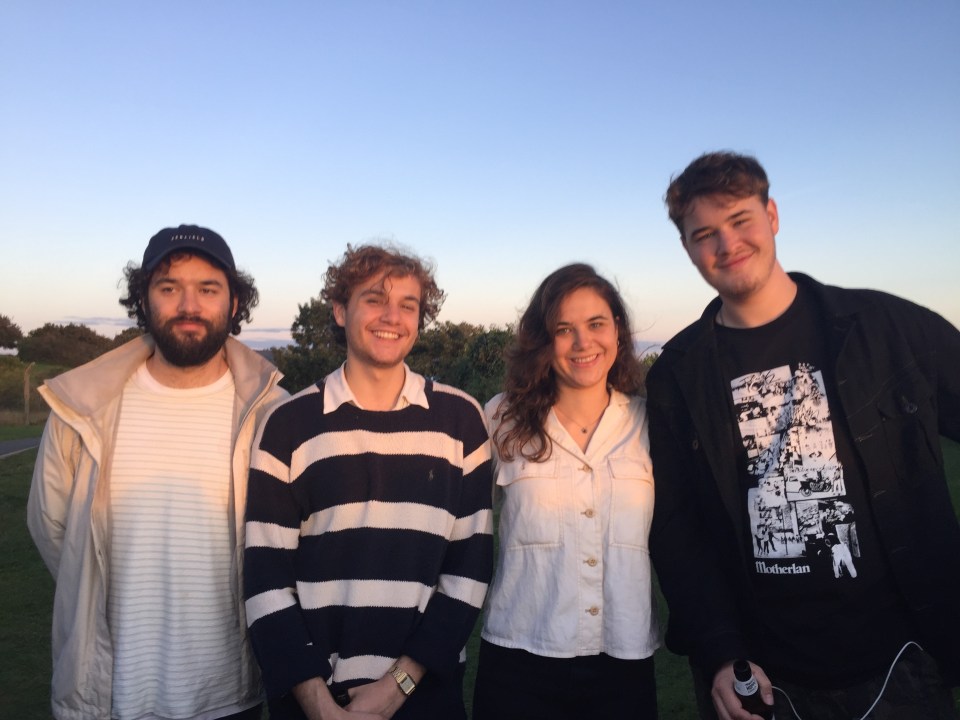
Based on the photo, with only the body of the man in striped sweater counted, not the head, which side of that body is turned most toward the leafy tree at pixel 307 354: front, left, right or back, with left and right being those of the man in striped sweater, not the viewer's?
back

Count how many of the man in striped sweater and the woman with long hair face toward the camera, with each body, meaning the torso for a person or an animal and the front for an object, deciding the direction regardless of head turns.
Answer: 2

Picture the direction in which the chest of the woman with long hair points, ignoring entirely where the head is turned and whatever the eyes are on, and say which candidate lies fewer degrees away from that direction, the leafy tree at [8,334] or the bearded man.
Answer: the bearded man

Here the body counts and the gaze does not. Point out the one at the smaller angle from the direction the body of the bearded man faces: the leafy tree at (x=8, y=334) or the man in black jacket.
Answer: the man in black jacket

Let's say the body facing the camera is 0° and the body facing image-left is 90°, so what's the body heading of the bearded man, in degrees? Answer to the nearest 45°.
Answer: approximately 0°

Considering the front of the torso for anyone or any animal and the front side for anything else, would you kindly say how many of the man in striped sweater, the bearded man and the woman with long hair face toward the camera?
3

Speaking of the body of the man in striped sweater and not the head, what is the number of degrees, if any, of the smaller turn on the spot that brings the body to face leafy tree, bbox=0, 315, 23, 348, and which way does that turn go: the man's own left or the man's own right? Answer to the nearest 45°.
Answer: approximately 135° to the man's own right

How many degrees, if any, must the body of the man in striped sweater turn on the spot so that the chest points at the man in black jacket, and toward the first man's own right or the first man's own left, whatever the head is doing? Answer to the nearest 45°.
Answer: approximately 90° to the first man's own left

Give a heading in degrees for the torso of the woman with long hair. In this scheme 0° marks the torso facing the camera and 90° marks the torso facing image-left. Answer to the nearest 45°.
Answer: approximately 0°
